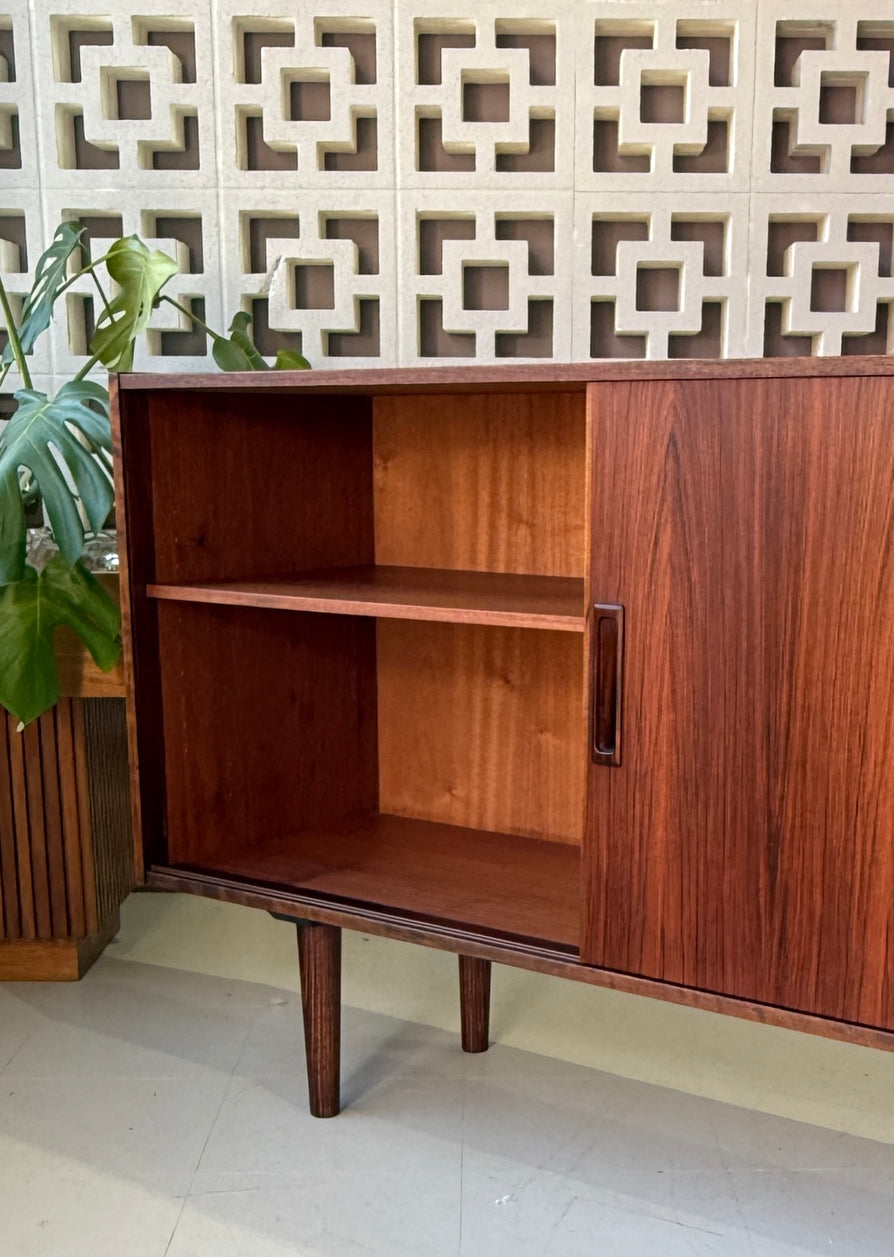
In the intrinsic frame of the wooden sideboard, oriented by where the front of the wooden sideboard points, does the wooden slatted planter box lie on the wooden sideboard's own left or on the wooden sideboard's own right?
on the wooden sideboard's own right

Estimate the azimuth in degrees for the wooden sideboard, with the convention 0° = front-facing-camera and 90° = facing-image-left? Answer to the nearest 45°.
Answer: approximately 45°
